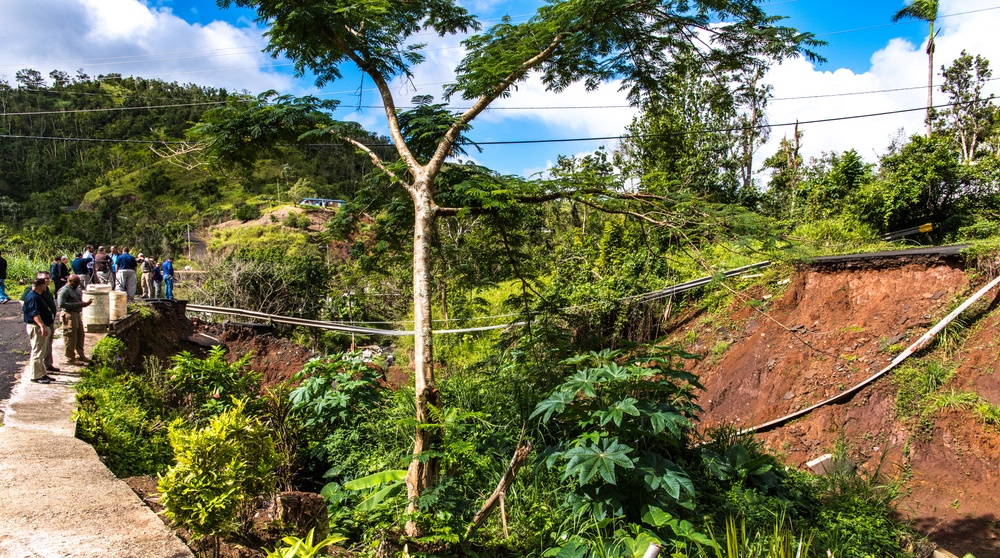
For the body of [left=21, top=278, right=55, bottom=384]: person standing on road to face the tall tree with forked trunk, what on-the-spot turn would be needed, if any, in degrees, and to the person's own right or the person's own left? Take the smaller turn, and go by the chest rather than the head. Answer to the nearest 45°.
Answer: approximately 45° to the person's own right

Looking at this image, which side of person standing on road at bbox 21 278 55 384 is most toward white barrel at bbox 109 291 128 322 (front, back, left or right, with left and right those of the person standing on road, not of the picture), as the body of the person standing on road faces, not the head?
left

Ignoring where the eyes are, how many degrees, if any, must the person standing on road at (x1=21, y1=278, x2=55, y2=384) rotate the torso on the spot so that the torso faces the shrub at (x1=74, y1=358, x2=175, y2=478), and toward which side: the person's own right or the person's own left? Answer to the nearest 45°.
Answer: approximately 90° to the person's own right

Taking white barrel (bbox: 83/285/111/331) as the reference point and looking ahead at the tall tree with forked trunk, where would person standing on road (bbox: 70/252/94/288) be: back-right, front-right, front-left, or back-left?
back-left

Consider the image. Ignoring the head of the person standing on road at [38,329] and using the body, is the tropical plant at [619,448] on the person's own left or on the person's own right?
on the person's own right

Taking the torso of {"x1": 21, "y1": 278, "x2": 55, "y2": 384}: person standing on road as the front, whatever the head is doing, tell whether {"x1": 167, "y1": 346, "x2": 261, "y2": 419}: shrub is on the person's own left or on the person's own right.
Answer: on the person's own right

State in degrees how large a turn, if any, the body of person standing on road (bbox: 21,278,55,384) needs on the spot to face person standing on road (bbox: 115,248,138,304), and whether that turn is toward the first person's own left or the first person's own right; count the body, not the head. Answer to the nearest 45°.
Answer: approximately 90° to the first person's own left

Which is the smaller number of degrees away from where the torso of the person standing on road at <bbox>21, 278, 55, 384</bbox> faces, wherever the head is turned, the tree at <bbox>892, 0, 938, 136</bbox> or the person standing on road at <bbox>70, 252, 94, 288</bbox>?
the tree

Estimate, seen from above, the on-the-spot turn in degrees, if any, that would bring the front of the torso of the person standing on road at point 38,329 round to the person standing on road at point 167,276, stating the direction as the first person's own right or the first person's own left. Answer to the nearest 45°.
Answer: approximately 90° to the first person's own left

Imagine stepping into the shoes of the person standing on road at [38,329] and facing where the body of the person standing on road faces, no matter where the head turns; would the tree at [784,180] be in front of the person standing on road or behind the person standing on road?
in front

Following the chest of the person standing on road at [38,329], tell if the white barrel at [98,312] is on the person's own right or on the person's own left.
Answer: on the person's own left

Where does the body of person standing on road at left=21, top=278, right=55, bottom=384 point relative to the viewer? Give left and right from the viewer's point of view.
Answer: facing to the right of the viewer

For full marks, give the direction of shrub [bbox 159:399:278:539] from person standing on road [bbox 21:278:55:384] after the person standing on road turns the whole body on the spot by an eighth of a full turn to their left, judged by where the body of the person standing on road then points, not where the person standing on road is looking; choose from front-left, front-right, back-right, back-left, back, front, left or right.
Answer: back-right

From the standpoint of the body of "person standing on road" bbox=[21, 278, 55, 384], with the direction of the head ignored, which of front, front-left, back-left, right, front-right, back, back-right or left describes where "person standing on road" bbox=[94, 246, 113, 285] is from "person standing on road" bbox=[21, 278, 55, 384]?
left
